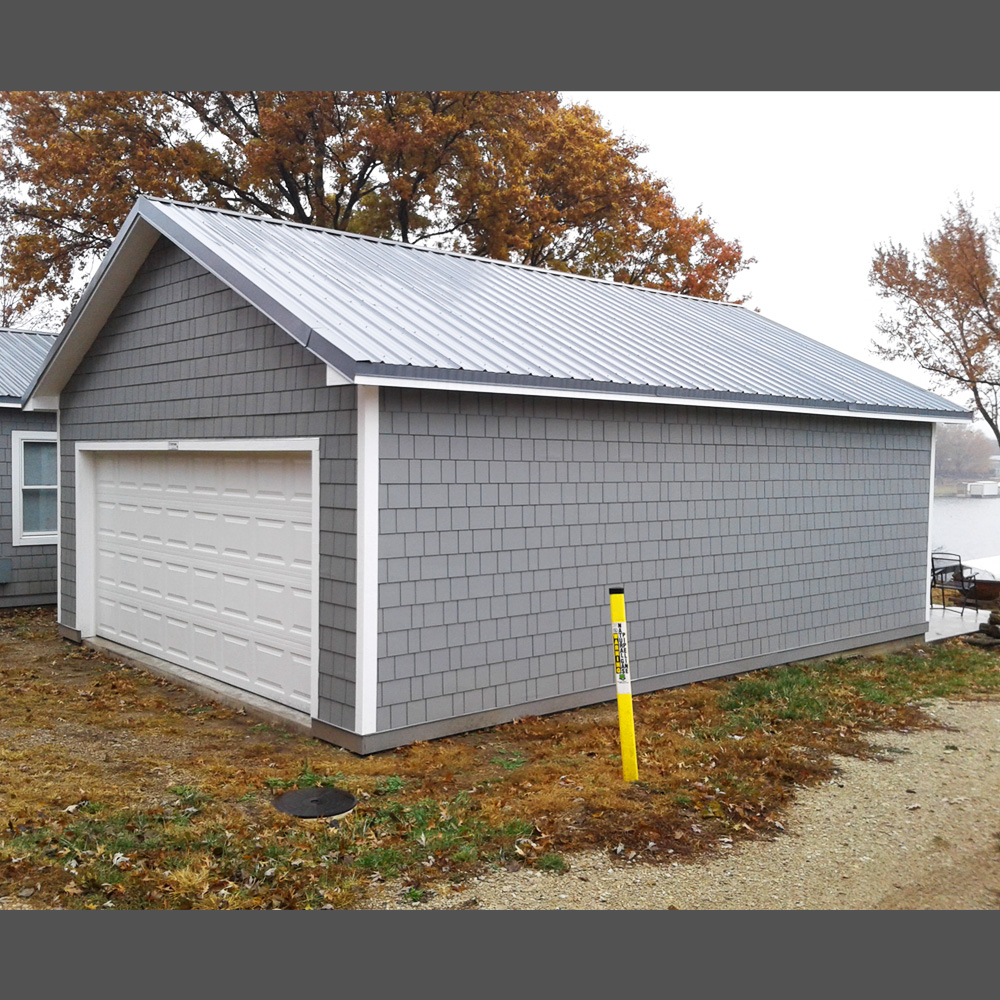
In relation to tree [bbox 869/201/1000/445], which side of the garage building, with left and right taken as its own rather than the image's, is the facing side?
back

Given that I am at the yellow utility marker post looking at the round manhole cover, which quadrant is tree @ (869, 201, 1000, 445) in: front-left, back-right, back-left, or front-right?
back-right

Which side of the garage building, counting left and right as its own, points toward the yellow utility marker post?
left

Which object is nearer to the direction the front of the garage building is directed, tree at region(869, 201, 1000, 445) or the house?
the house

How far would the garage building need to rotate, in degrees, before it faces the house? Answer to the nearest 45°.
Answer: approximately 90° to its right

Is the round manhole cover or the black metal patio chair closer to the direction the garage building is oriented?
the round manhole cover

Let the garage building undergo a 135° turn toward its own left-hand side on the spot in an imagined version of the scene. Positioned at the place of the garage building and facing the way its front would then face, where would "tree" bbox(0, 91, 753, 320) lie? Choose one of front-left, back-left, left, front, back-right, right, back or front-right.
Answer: left

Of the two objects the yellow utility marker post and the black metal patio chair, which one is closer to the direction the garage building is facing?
the yellow utility marker post

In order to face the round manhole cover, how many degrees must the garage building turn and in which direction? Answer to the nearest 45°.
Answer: approximately 45° to its left

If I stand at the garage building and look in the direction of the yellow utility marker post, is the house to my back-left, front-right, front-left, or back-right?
back-right

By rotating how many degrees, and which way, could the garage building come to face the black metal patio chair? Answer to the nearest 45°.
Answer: approximately 180°

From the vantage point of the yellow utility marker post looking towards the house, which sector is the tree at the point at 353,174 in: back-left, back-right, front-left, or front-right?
front-right

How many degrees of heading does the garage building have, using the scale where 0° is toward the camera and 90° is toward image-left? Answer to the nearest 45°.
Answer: approximately 45°
